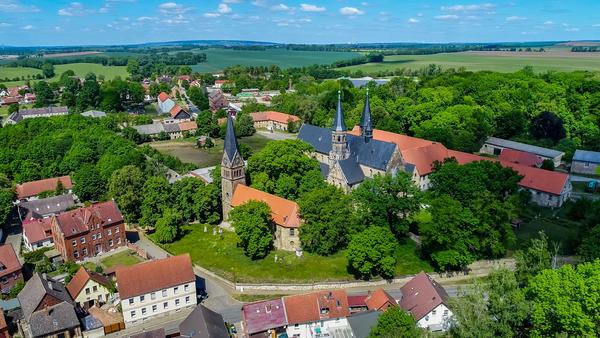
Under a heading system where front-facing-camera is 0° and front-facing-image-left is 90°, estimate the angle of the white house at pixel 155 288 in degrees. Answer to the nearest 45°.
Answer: approximately 0°

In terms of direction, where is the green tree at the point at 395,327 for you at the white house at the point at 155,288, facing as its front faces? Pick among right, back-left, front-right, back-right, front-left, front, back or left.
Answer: front-left

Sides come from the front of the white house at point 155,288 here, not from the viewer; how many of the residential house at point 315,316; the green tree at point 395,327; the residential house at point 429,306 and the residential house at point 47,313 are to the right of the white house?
1

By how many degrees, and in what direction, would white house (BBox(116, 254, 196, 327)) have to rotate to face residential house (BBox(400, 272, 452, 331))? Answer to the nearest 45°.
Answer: approximately 45° to its left

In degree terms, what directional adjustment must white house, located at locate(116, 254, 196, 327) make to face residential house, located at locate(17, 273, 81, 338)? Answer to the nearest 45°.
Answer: approximately 90° to its right

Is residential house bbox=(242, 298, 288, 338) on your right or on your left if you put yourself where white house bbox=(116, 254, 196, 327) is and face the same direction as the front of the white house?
on your left

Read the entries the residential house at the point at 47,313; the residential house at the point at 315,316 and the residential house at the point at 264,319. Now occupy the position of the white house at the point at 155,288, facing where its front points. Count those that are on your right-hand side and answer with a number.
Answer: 1

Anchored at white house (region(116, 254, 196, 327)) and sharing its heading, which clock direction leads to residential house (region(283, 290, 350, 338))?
The residential house is roughly at 10 o'clock from the white house.
